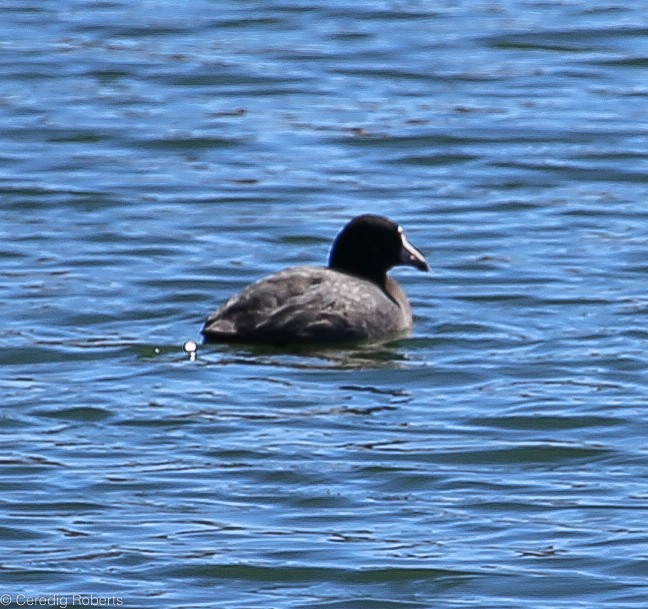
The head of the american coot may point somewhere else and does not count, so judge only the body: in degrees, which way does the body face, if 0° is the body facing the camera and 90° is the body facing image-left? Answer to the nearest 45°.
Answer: approximately 270°
